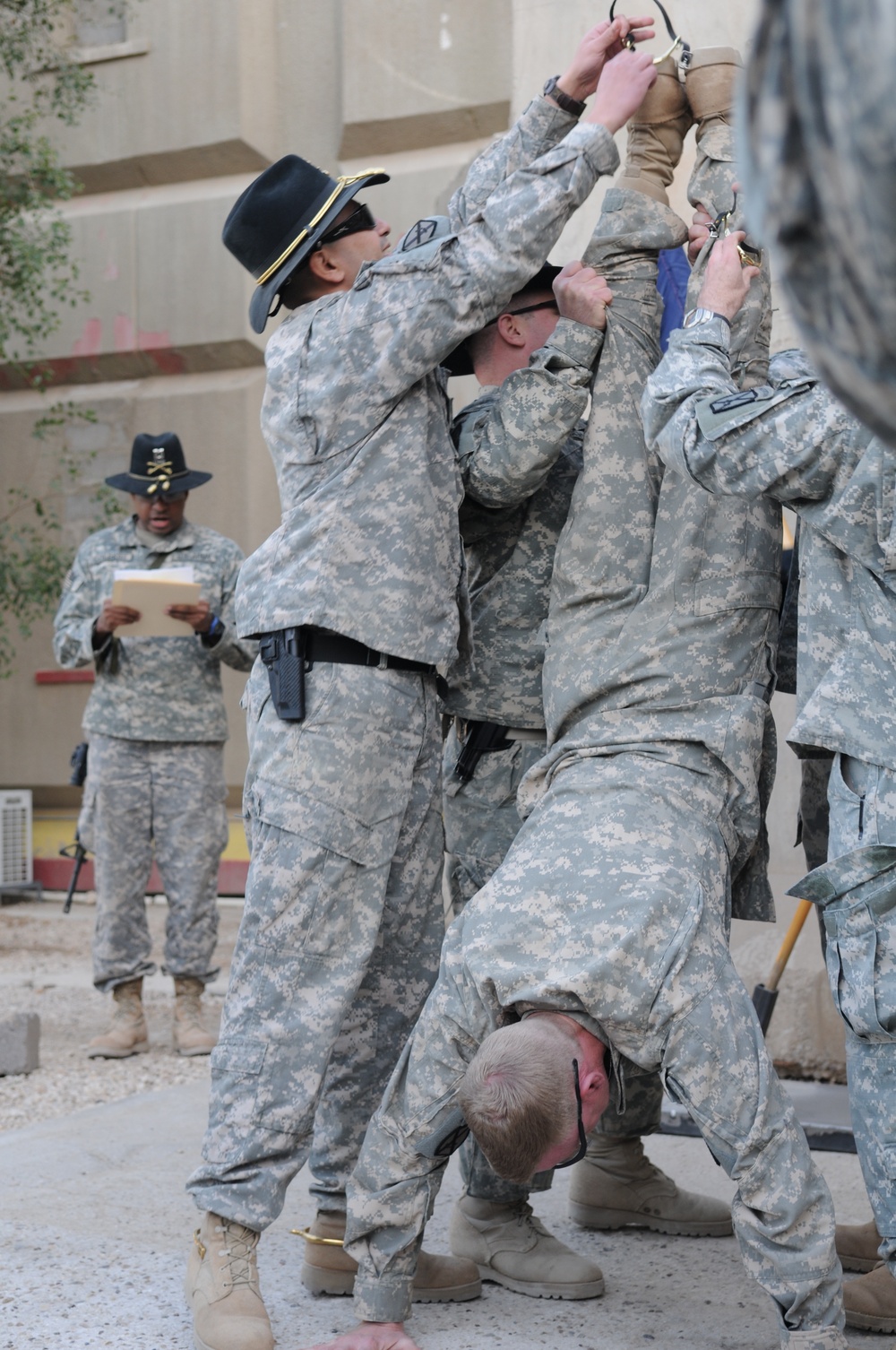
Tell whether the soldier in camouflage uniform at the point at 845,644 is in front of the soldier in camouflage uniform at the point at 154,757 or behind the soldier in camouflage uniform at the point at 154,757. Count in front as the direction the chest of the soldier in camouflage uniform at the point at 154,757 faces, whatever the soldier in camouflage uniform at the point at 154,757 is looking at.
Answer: in front

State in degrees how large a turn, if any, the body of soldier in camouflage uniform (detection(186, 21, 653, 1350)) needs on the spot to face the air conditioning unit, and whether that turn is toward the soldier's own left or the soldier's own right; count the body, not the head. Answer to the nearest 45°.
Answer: approximately 90° to the soldier's own left

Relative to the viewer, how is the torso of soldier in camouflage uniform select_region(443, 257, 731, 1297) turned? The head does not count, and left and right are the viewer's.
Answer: facing to the right of the viewer

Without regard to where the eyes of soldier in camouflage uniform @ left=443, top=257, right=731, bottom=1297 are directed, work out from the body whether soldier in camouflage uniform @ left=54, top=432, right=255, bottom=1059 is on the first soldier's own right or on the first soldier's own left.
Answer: on the first soldier's own left

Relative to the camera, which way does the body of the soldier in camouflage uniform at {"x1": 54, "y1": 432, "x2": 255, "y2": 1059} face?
toward the camera

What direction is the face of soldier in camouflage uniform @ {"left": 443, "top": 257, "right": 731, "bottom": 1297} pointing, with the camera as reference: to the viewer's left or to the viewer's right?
to the viewer's right

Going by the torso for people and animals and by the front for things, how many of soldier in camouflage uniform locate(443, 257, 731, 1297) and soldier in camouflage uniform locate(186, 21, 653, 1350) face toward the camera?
0

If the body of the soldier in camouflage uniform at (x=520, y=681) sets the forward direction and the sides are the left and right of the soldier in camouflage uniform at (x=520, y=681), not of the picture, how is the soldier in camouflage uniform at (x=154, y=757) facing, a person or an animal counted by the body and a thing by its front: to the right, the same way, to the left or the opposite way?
to the right

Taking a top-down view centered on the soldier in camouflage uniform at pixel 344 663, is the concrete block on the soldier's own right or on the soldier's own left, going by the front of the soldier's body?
on the soldier's own left

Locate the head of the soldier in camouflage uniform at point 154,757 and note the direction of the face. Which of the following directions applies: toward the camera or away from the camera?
toward the camera

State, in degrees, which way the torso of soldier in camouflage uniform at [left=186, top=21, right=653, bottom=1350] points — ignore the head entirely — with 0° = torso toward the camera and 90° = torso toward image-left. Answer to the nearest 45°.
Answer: approximately 270°
